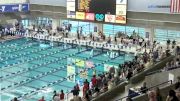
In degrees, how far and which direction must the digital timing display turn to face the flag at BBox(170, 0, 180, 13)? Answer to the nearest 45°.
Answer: approximately 90° to its left

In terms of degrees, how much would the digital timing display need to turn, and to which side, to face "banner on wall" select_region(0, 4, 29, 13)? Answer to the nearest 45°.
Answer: approximately 90° to its right

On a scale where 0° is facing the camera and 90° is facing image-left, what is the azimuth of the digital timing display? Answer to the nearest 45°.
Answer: approximately 45°
